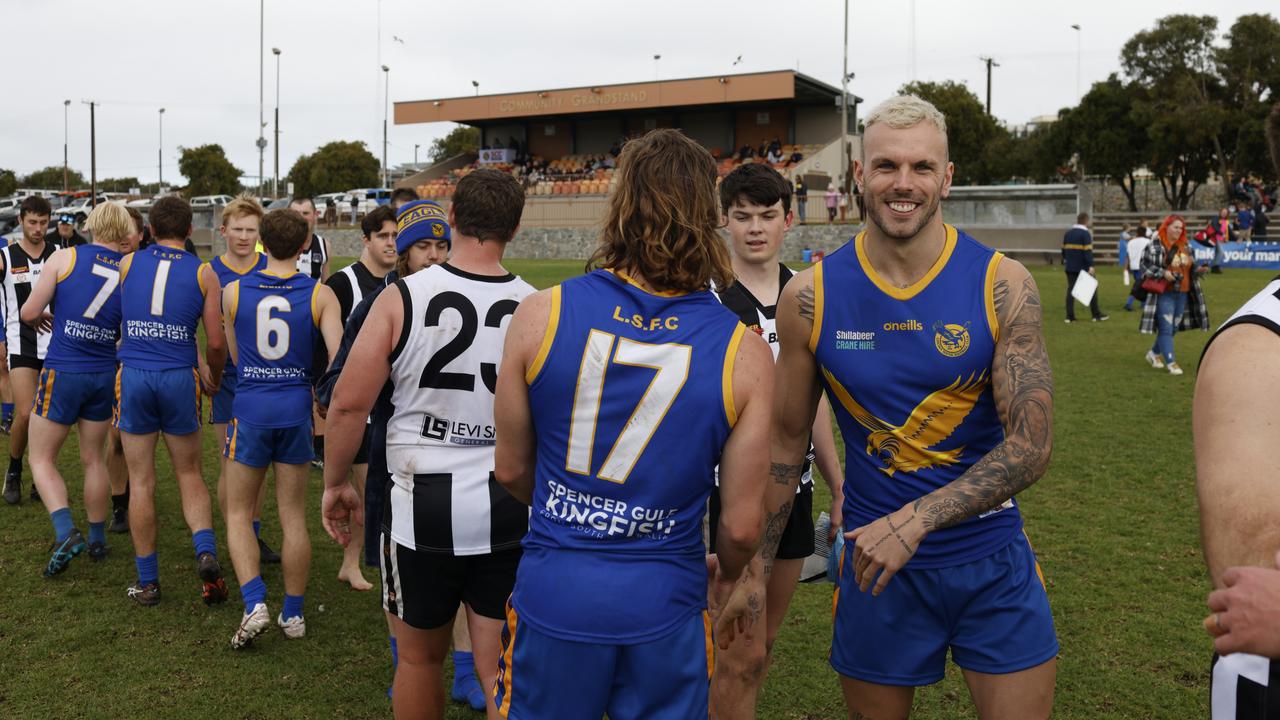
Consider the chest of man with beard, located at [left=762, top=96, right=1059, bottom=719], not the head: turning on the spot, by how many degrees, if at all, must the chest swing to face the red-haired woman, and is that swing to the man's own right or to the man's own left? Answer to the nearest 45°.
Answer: approximately 180°

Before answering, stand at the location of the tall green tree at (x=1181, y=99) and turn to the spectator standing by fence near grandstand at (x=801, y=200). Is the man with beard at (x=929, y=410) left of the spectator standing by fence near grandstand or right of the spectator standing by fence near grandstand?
left

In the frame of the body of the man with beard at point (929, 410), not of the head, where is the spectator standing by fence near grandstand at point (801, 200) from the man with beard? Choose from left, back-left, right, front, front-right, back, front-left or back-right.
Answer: back

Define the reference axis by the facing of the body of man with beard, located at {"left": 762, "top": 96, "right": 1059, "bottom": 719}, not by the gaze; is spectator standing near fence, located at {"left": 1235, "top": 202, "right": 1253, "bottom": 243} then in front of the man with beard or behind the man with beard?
behind

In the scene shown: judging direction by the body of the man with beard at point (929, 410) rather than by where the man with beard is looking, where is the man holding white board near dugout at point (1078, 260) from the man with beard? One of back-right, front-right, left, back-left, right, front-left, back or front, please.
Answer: back

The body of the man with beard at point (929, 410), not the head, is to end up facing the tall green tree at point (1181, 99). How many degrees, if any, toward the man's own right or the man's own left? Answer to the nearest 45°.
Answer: approximately 180°

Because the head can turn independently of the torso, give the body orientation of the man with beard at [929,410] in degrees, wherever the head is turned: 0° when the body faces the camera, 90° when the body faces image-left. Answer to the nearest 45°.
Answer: approximately 0°
